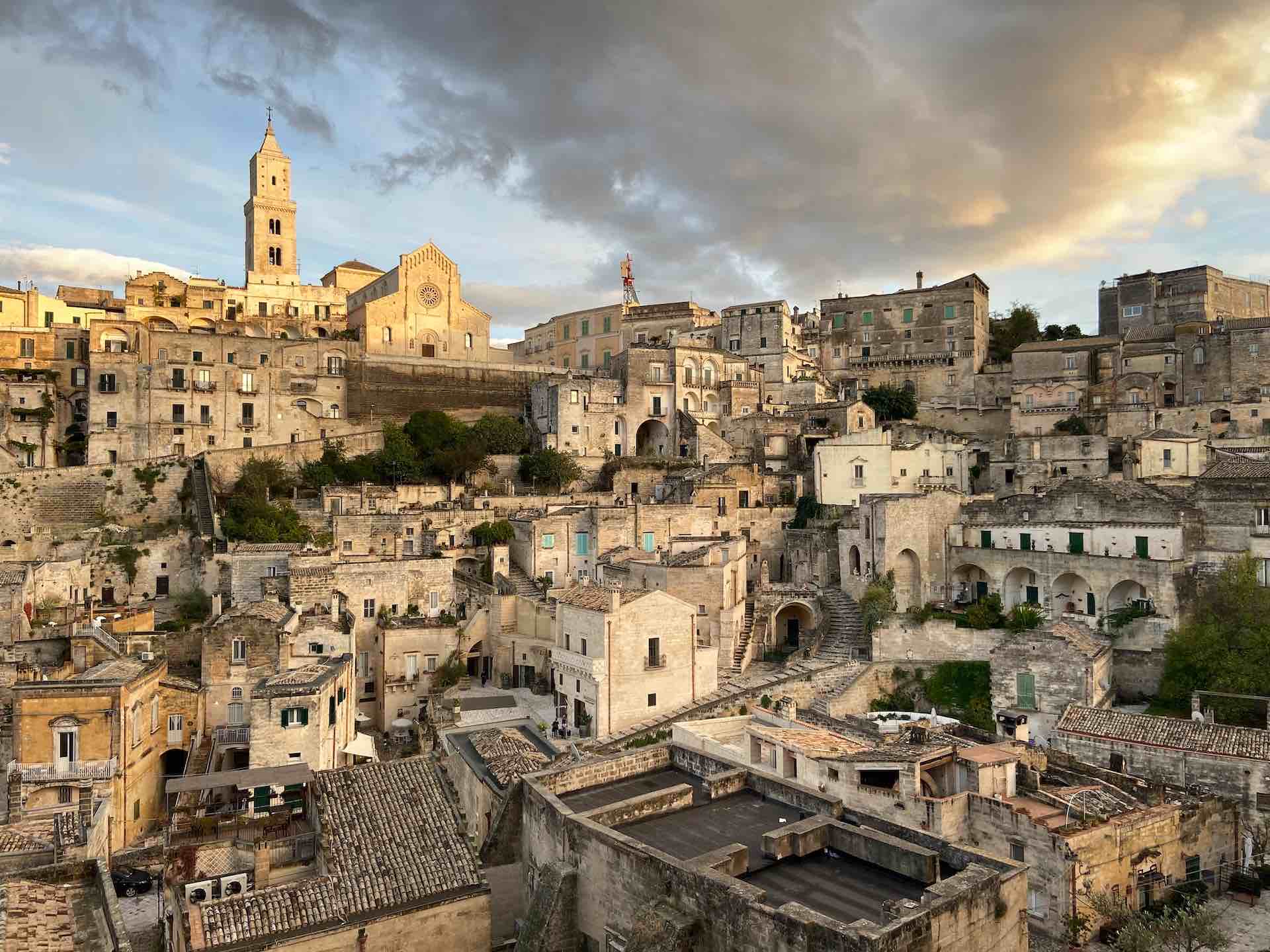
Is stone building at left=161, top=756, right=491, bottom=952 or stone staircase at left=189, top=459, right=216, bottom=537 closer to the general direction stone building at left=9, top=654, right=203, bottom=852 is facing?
the stone building

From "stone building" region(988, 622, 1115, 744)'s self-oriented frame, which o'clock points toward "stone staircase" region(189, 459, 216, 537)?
The stone staircase is roughly at 3 o'clock from the stone building.

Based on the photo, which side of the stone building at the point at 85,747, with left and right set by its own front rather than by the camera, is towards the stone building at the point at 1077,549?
left

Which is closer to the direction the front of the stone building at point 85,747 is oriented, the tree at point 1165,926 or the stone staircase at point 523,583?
the tree

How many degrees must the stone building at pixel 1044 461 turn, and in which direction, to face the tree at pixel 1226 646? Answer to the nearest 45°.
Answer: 0° — it already faces it

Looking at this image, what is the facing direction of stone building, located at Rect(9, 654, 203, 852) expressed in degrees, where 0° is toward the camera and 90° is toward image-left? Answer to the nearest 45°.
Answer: approximately 0°

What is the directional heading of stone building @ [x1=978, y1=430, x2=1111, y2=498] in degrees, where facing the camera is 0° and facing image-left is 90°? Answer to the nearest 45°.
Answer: approximately 0°

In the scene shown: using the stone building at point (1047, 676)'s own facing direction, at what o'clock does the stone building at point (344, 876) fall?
the stone building at point (344, 876) is roughly at 1 o'clock from the stone building at point (1047, 676).

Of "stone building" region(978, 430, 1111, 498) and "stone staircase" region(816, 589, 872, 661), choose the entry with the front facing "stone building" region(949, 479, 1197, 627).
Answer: "stone building" region(978, 430, 1111, 498)

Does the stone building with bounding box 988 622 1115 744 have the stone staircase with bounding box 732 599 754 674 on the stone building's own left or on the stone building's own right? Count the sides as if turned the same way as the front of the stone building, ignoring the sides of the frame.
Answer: on the stone building's own right
